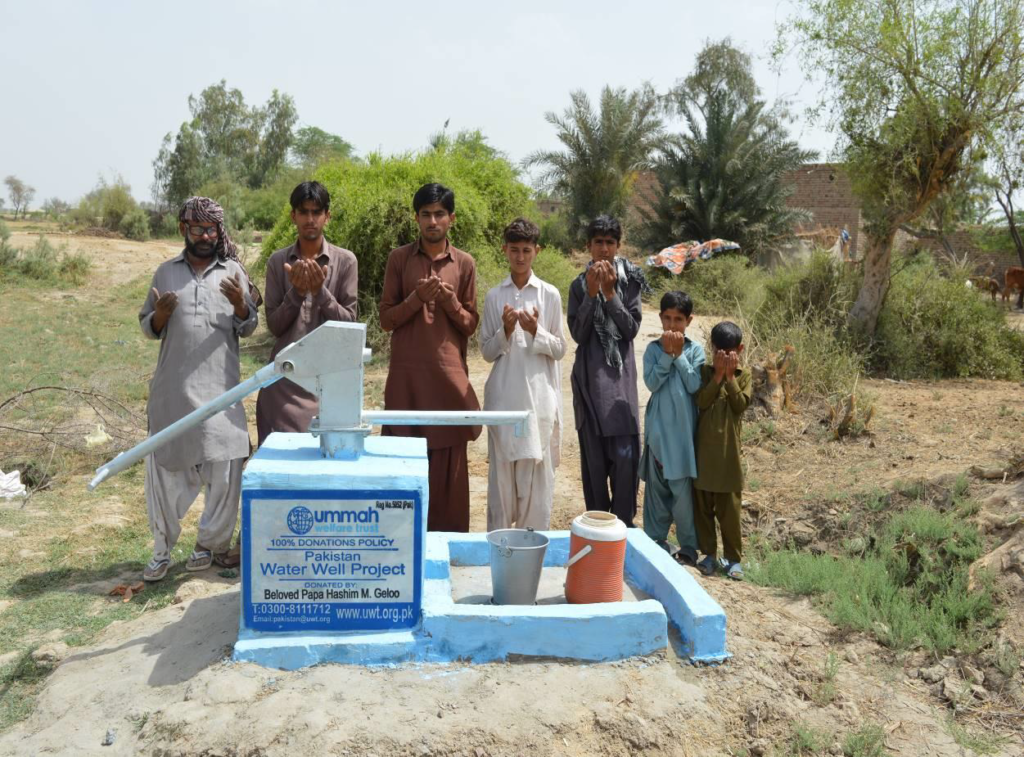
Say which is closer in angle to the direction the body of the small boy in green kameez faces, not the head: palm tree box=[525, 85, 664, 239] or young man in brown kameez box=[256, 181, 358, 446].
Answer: the young man in brown kameez

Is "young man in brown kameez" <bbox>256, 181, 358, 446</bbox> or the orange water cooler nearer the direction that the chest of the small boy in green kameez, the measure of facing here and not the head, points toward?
the orange water cooler

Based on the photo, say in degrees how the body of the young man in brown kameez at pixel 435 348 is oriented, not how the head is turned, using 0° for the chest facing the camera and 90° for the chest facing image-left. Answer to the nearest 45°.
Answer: approximately 0°

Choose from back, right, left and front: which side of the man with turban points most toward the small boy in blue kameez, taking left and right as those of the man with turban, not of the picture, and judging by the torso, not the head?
left

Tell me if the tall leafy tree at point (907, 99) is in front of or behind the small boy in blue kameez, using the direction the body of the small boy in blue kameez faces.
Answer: behind

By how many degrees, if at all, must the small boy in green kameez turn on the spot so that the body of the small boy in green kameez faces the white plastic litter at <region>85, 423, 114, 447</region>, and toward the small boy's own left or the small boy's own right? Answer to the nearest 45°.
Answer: approximately 90° to the small boy's own right
